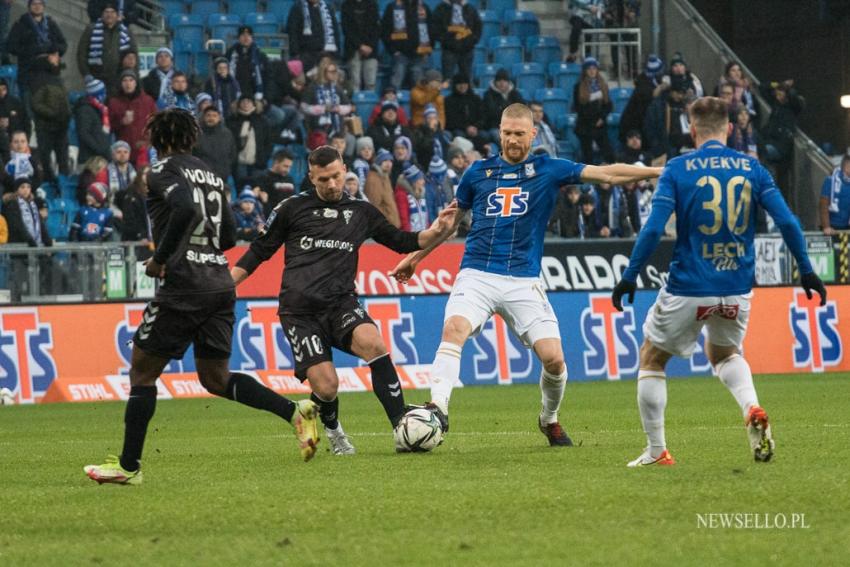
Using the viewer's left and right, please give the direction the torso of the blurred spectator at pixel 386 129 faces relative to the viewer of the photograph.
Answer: facing the viewer

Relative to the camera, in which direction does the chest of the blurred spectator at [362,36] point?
toward the camera

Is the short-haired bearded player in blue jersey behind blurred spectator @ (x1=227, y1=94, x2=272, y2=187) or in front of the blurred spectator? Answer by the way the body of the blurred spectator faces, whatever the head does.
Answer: in front

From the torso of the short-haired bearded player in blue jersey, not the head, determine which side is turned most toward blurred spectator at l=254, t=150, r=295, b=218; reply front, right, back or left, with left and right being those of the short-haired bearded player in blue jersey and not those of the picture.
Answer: back

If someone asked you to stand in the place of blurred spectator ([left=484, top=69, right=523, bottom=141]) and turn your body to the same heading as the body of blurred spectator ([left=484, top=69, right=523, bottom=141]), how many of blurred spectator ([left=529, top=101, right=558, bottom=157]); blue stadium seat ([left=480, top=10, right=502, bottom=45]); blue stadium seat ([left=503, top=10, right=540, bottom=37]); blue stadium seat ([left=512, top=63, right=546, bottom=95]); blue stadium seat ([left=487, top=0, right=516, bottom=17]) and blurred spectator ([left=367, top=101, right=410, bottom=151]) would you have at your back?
4

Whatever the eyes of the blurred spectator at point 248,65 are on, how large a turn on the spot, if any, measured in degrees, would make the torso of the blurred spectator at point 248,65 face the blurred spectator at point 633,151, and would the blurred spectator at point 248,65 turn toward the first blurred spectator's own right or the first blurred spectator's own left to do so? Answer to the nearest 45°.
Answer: approximately 90° to the first blurred spectator's own left

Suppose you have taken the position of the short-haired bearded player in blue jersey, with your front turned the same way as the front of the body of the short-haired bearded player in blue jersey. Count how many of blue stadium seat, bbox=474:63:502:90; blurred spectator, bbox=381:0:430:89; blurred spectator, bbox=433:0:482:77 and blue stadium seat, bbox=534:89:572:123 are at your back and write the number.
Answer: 4

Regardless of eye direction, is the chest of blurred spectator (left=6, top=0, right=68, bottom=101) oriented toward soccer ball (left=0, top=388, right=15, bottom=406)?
yes

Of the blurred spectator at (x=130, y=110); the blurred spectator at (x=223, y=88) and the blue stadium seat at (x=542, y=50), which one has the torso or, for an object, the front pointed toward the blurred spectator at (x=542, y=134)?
the blue stadium seat

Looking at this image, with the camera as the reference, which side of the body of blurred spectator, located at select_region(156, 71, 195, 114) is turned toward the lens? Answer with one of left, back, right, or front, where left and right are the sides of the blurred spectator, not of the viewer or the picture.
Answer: front

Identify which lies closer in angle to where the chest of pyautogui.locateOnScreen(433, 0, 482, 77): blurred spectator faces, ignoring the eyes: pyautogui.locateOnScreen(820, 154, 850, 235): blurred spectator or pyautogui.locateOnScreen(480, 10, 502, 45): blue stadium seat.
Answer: the blurred spectator
